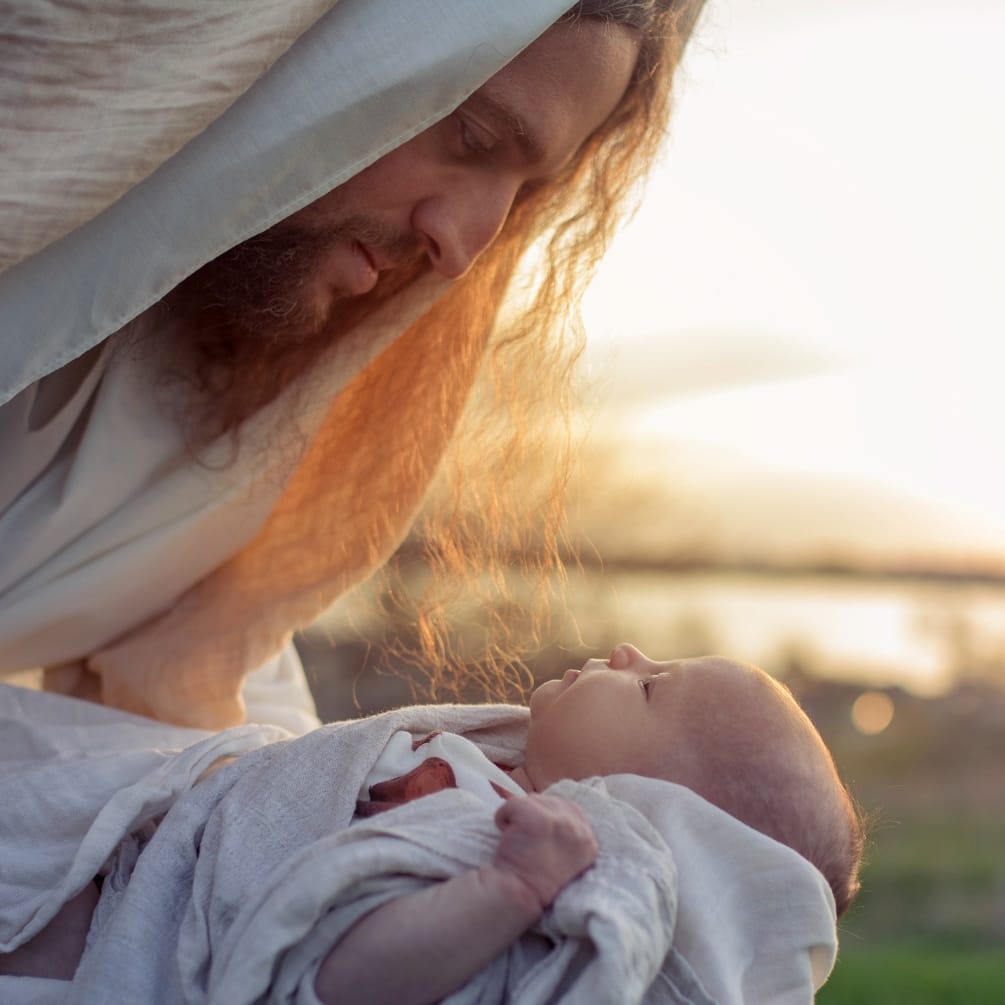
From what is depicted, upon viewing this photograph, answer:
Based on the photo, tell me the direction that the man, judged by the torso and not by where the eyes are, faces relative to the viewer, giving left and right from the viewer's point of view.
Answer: facing the viewer and to the right of the viewer
